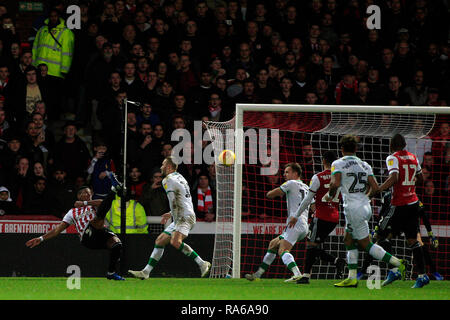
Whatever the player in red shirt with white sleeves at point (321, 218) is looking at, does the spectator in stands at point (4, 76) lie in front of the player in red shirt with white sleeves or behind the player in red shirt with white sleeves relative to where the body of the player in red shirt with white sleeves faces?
in front

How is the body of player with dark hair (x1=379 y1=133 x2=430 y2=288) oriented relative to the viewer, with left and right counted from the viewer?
facing away from the viewer and to the left of the viewer

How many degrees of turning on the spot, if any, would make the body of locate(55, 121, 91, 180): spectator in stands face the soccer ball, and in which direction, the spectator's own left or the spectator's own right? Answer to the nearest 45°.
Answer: approximately 45° to the spectator's own left

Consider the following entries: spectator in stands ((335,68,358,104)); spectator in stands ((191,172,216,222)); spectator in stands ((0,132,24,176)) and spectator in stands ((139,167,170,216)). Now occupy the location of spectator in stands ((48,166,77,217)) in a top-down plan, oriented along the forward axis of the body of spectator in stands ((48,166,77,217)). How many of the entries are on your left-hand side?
3

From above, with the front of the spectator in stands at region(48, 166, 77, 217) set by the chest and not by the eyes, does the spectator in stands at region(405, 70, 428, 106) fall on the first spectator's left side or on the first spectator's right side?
on the first spectator's left side

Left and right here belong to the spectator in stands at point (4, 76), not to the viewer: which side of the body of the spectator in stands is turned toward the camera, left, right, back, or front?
front

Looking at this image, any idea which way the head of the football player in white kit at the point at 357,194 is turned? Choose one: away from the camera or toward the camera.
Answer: away from the camera

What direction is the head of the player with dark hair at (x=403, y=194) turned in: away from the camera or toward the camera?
away from the camera

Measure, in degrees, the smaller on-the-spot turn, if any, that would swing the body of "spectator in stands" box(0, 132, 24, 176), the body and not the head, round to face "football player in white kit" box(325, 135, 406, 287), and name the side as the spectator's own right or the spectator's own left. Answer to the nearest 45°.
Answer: approximately 45° to the spectator's own left

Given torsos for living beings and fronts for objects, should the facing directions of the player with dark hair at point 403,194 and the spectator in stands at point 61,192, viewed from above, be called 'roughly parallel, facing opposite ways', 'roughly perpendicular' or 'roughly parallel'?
roughly parallel, facing opposite ways

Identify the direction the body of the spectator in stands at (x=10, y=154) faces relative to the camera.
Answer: toward the camera

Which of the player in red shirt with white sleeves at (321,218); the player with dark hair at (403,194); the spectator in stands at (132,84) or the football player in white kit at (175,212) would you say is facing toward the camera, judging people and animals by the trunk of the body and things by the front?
the spectator in stands

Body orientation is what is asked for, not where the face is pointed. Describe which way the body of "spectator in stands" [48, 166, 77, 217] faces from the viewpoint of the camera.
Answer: toward the camera
